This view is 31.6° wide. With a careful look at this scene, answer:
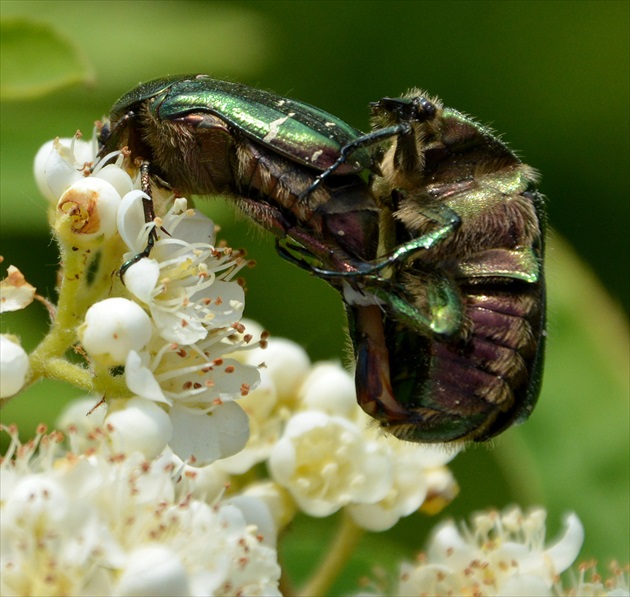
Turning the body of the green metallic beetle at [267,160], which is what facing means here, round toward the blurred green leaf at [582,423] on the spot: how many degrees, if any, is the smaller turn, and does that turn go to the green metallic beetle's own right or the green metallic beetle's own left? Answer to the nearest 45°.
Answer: approximately 135° to the green metallic beetle's own right

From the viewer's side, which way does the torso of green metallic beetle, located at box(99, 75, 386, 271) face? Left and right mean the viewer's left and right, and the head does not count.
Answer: facing to the left of the viewer

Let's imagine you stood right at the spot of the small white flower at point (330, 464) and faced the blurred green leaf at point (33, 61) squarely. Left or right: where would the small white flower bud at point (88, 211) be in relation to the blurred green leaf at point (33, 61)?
left

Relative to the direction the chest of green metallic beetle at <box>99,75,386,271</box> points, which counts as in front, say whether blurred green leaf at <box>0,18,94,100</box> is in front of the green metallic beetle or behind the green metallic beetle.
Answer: in front
